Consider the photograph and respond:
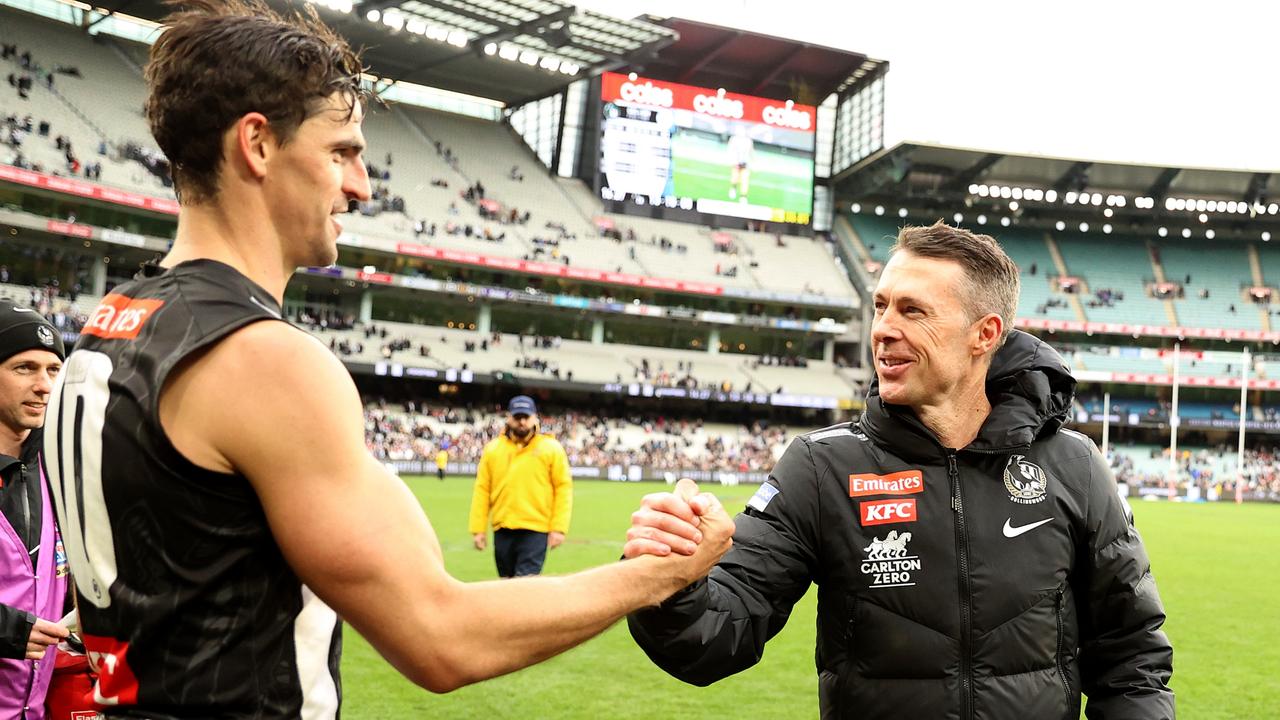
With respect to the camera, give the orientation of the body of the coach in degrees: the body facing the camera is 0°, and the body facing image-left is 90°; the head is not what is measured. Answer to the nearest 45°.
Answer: approximately 0°

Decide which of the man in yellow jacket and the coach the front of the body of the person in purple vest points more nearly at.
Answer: the coach

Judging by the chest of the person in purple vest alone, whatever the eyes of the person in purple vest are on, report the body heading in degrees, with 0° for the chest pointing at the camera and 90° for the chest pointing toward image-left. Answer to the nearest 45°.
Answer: approximately 315°

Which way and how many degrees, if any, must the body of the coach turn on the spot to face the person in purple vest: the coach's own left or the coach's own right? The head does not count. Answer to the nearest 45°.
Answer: approximately 90° to the coach's own right

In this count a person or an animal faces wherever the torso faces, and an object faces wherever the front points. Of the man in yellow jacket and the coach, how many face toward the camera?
2

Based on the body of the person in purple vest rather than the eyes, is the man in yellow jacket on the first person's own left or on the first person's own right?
on the first person's own left

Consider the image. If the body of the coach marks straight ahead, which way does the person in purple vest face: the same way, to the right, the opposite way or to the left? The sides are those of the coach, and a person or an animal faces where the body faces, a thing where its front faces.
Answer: to the left

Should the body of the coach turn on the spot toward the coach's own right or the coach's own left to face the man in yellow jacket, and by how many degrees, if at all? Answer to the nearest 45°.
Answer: approximately 135° to the coach's own right

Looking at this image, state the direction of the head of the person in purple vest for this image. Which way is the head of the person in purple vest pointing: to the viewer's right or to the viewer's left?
to the viewer's right
